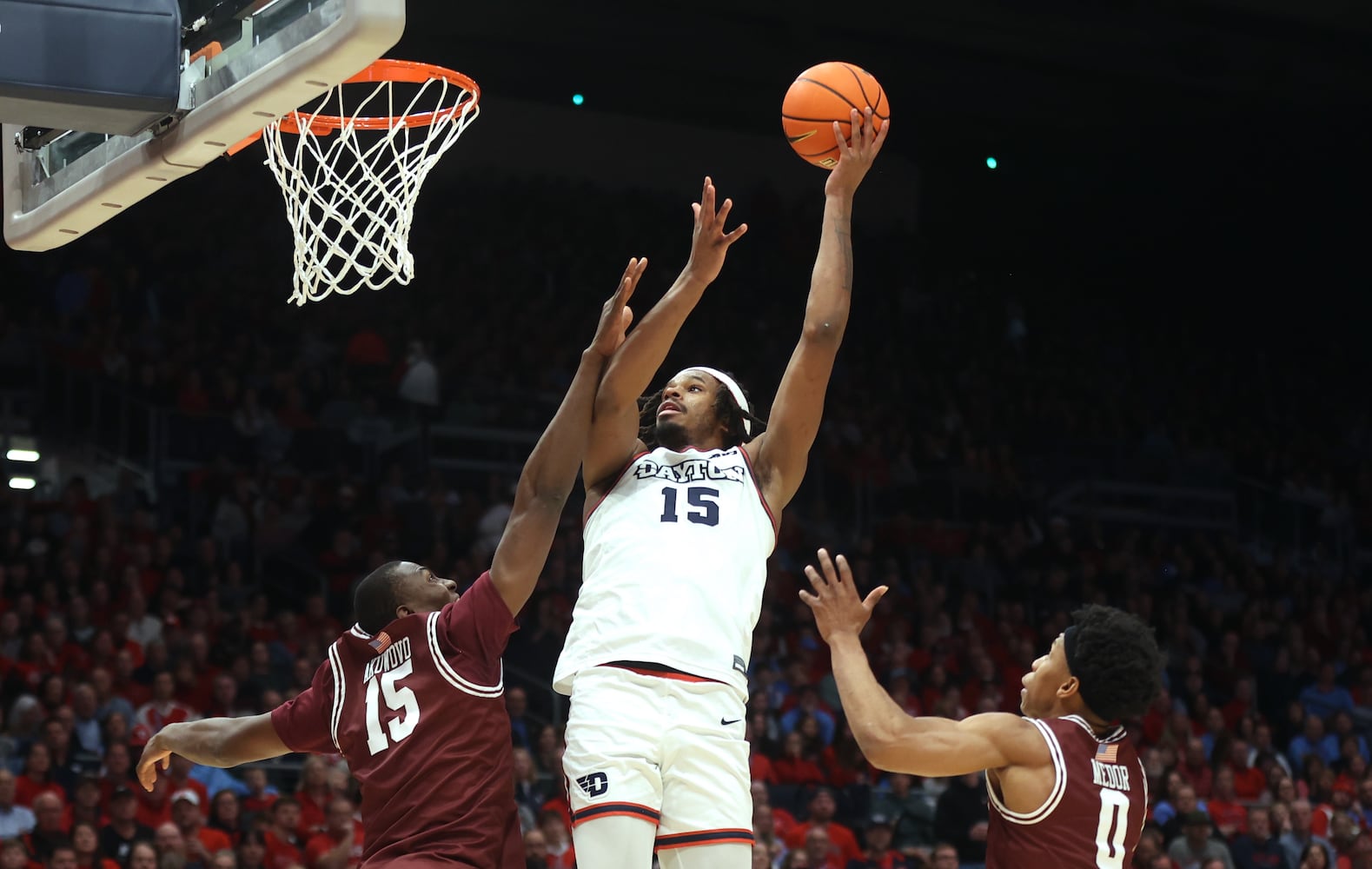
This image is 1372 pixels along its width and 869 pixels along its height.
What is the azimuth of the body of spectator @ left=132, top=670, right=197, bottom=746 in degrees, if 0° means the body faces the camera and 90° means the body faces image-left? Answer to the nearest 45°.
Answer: approximately 0°

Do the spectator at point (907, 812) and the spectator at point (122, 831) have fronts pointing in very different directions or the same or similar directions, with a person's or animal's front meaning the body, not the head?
same or similar directions

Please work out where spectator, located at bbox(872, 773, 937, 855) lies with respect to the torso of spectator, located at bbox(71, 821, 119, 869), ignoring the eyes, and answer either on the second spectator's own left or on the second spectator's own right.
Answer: on the second spectator's own left

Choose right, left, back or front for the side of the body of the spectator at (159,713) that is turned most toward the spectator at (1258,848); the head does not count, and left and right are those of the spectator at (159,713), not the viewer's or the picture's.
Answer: left

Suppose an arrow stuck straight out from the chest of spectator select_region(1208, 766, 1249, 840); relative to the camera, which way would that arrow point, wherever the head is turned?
toward the camera

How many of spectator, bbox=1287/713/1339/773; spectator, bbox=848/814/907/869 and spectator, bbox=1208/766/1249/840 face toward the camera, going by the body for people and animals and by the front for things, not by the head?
3

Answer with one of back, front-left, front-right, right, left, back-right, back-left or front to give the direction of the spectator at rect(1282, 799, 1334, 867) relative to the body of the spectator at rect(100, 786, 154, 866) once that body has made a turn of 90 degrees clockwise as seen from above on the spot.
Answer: back

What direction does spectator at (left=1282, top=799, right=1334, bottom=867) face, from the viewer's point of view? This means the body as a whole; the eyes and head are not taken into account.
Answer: toward the camera

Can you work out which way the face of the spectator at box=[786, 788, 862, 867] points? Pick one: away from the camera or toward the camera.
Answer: toward the camera

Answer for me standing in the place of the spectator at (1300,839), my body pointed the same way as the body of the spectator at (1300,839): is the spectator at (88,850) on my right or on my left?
on my right

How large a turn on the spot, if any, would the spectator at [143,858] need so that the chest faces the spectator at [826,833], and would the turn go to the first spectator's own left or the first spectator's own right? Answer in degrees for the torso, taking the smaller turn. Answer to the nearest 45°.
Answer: approximately 90° to the first spectator's own left

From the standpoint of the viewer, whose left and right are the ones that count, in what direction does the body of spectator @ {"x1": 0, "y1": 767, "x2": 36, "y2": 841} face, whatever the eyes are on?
facing the viewer

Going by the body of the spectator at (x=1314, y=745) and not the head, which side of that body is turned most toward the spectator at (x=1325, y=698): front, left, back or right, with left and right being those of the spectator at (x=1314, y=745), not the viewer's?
back

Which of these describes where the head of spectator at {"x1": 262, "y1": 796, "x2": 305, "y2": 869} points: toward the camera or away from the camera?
toward the camera
